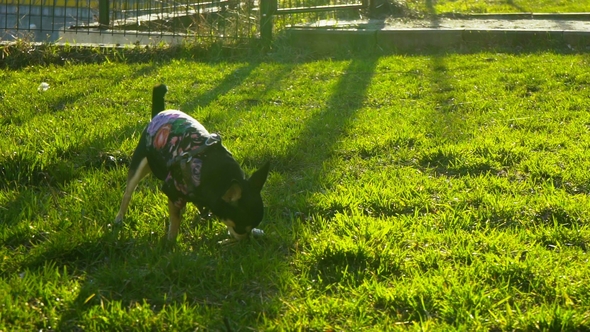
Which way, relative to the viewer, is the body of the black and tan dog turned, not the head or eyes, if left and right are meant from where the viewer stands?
facing the viewer and to the right of the viewer

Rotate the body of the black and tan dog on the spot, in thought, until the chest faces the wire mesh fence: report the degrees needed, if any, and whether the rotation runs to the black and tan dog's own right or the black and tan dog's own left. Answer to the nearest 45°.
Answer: approximately 135° to the black and tan dog's own left

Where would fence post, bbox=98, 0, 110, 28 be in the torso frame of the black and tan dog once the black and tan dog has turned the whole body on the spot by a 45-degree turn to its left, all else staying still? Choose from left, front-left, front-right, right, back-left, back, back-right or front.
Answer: left

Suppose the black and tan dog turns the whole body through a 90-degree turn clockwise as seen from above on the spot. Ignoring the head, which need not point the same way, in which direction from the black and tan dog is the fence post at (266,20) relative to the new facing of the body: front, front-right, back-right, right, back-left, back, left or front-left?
back-right
